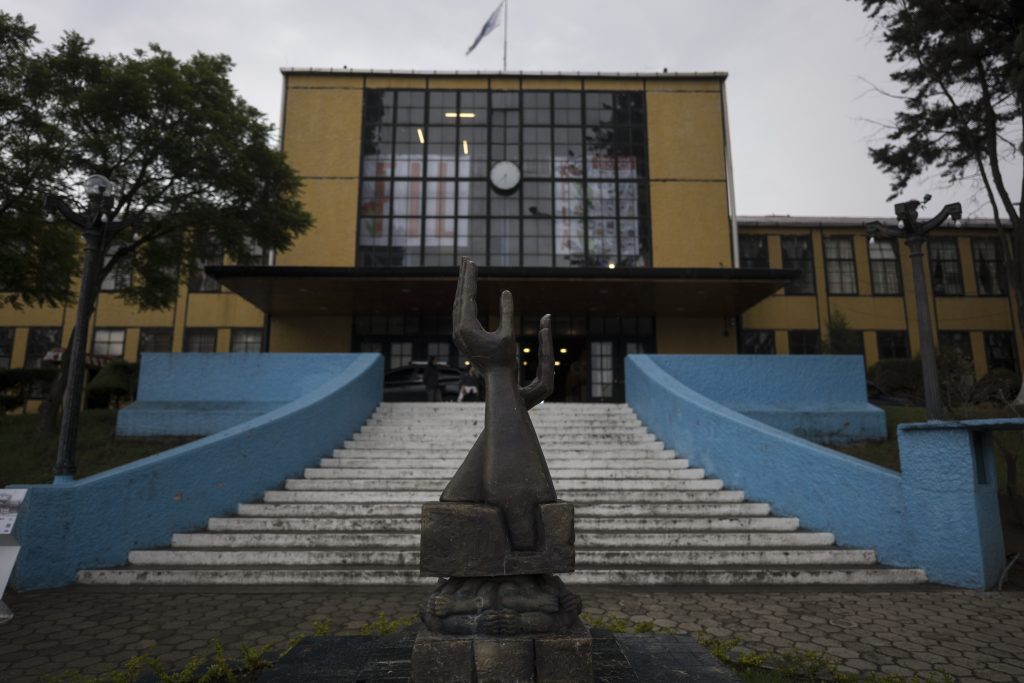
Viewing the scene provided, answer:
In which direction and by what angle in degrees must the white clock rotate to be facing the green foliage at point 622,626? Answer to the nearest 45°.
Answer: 0° — it already faces it

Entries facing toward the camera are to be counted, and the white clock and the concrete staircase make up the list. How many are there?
2

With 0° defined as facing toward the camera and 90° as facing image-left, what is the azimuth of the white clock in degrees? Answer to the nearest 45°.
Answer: approximately 0°

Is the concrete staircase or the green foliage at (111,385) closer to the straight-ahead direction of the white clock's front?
the concrete staircase

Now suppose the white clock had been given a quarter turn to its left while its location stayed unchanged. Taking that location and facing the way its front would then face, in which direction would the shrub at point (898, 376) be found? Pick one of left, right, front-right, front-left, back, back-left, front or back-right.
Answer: front

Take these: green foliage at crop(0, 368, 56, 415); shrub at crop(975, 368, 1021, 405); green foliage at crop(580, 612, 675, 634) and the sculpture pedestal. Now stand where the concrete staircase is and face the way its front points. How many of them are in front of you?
2

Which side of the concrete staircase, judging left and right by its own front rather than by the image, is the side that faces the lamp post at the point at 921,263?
left

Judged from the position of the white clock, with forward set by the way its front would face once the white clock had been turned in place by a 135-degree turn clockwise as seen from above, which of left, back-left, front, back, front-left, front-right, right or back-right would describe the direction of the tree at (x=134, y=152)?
left

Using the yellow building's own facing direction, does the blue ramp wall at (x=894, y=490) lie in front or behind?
in front

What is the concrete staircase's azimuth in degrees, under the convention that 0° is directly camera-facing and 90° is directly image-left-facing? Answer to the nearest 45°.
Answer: approximately 0°

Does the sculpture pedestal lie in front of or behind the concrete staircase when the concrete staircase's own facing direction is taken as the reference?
in front

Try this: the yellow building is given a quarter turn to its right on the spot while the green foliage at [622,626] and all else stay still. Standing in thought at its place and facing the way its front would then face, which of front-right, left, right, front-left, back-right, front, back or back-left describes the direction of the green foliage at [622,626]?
left
